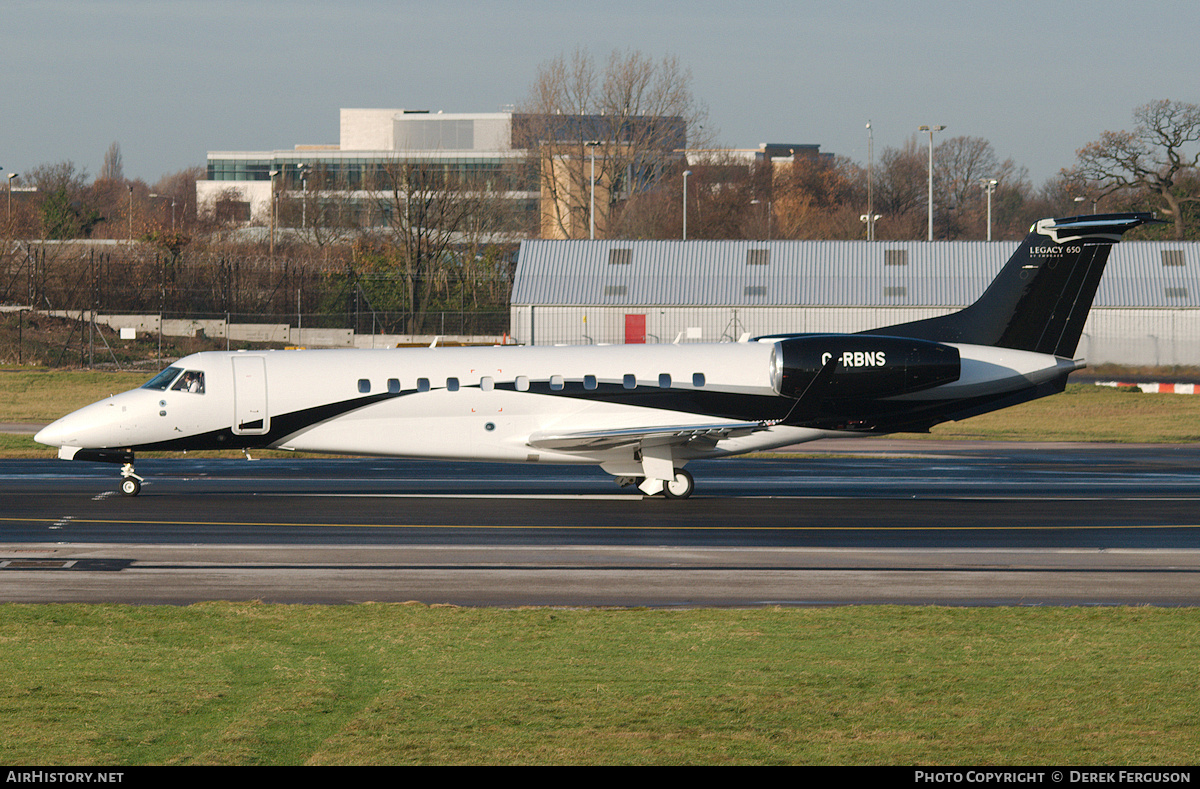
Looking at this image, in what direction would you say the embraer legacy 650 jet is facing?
to the viewer's left
